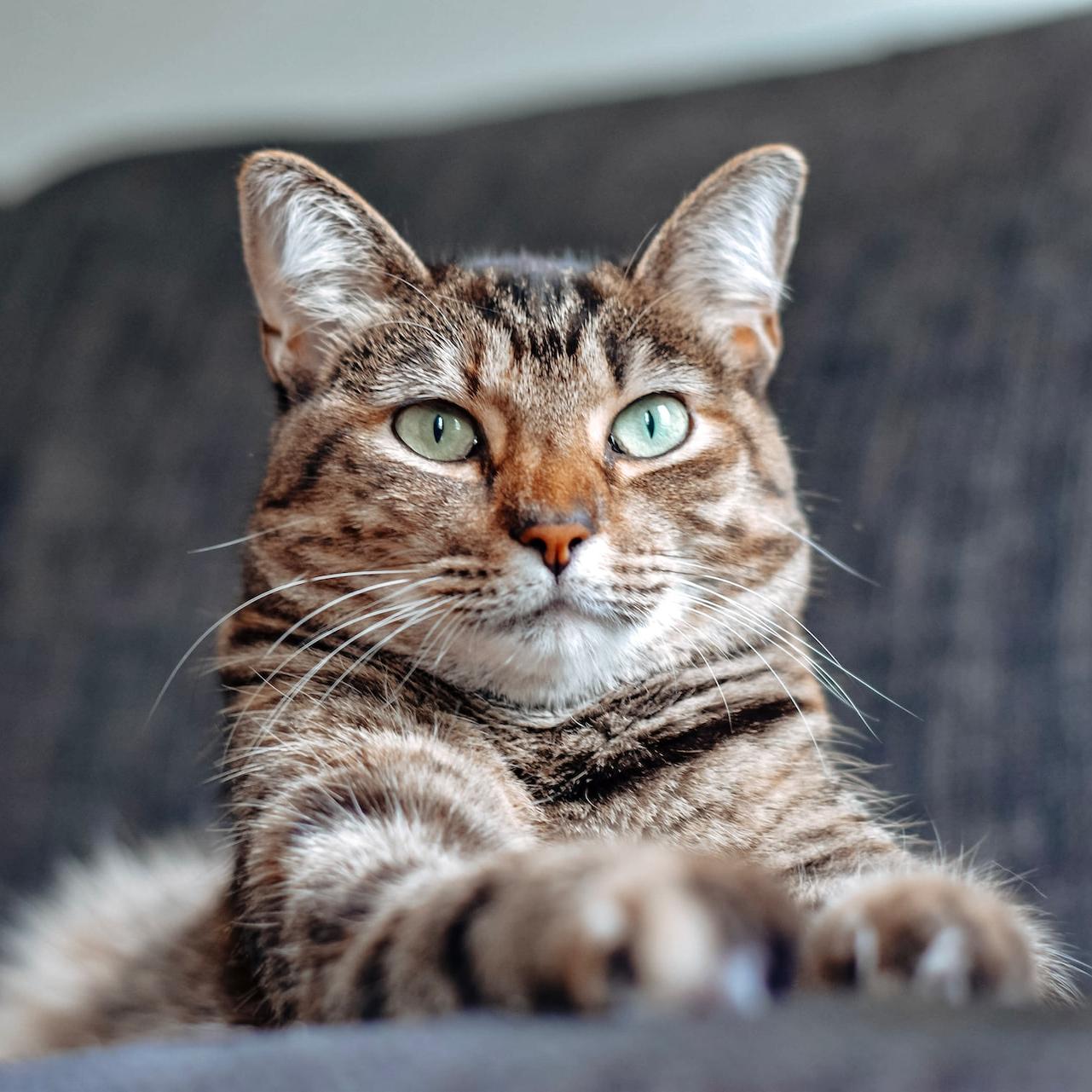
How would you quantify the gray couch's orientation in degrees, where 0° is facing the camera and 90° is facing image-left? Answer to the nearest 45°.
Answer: approximately 0°
